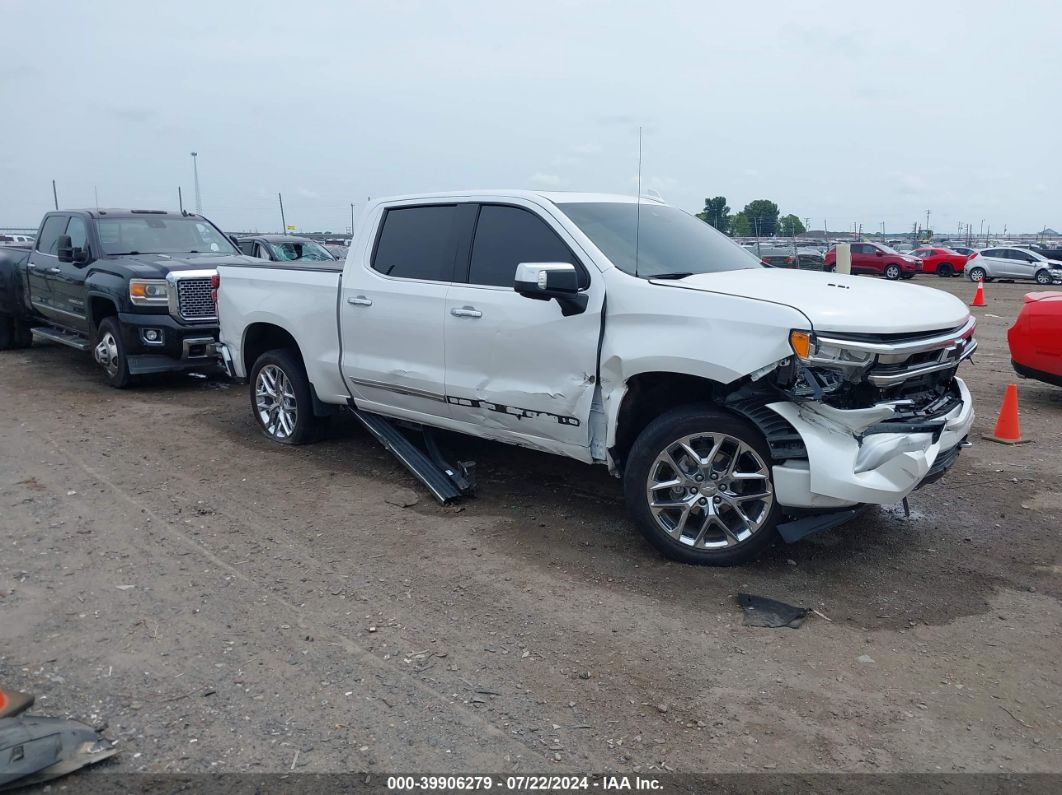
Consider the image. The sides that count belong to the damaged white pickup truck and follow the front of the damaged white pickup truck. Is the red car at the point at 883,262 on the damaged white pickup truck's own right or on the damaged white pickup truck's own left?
on the damaged white pickup truck's own left

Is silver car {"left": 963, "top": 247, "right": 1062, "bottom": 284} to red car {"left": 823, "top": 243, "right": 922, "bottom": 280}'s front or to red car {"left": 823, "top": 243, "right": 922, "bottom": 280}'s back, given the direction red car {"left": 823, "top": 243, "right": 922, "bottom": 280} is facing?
to the front

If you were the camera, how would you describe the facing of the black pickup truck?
facing the viewer and to the right of the viewer

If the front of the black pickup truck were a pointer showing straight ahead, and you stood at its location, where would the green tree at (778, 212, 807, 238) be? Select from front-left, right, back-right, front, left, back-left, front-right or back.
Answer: left

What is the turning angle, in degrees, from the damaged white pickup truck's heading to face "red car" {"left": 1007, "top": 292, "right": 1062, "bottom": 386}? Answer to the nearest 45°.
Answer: approximately 90° to its left

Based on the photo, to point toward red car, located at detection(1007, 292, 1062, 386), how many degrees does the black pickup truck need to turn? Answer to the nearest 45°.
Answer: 0° — it already faces it

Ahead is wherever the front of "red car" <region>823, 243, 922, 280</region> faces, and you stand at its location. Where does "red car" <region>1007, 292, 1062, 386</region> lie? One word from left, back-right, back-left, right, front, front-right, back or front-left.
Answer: front-right

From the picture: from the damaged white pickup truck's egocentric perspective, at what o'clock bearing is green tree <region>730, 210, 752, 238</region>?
The green tree is roughly at 8 o'clock from the damaged white pickup truck.

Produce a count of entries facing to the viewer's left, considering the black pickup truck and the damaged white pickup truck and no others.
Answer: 0

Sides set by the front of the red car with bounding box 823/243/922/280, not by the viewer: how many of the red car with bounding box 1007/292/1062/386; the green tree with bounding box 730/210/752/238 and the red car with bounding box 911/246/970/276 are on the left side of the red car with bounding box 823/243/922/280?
1

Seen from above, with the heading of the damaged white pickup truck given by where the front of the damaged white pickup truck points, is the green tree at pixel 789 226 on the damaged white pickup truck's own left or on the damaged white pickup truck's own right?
on the damaged white pickup truck's own left

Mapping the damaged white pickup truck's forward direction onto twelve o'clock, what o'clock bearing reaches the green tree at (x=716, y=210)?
The green tree is roughly at 8 o'clock from the damaged white pickup truck.

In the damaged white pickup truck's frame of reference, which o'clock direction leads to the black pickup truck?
The black pickup truck is roughly at 6 o'clock from the damaged white pickup truck.

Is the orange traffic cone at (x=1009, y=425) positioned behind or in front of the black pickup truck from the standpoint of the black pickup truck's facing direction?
in front
